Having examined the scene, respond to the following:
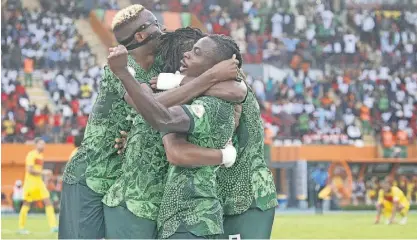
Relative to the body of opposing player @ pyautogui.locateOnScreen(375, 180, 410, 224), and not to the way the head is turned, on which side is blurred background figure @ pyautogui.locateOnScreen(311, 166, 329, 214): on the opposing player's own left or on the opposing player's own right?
on the opposing player's own right

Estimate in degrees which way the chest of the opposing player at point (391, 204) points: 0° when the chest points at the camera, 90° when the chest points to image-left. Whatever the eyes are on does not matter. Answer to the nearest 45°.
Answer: approximately 45°

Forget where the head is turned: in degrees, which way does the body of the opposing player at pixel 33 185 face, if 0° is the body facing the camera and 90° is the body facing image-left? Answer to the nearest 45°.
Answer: approximately 315°

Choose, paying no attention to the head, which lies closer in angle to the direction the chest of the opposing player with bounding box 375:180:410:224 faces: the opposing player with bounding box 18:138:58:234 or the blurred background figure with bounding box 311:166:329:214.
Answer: the opposing player

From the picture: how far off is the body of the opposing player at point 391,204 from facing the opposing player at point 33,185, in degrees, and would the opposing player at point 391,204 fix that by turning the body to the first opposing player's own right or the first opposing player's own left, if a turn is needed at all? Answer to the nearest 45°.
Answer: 0° — they already face them
